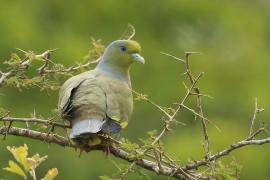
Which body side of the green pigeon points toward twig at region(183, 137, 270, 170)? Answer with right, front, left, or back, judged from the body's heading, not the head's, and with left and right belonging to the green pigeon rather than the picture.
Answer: right

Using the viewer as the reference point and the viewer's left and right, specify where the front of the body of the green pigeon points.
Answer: facing away from the viewer and to the right of the viewer
